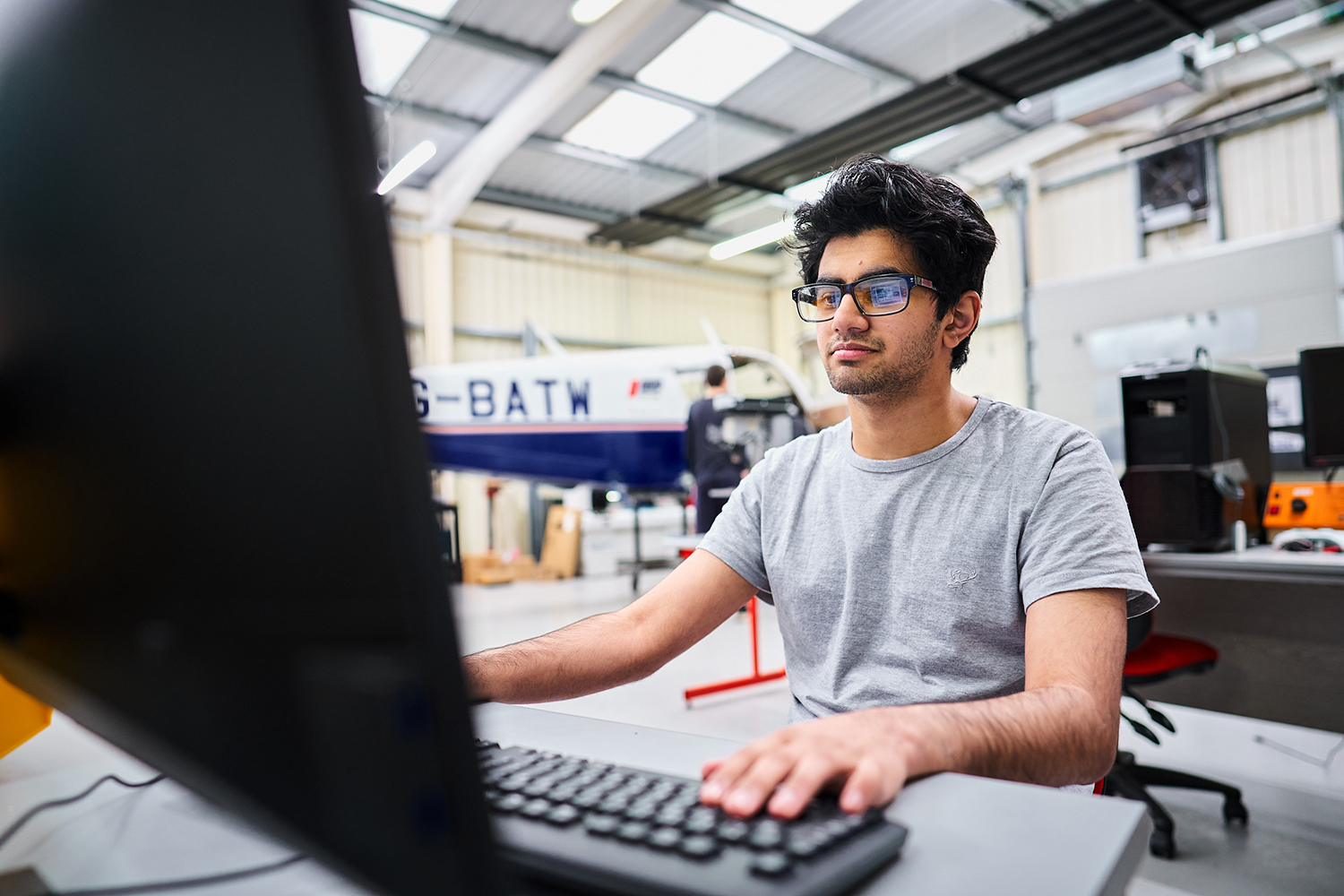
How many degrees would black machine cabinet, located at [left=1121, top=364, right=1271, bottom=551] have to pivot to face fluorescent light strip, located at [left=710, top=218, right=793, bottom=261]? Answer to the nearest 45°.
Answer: approximately 90° to its right

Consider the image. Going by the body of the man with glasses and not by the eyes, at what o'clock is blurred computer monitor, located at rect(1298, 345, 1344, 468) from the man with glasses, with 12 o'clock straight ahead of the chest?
The blurred computer monitor is roughly at 6 o'clock from the man with glasses.

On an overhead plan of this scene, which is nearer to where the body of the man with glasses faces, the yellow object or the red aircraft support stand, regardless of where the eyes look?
the yellow object

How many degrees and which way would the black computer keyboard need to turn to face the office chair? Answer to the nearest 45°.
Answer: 0° — it already faces it

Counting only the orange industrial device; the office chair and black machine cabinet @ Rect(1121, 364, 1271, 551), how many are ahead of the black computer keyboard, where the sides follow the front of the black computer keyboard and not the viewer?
3

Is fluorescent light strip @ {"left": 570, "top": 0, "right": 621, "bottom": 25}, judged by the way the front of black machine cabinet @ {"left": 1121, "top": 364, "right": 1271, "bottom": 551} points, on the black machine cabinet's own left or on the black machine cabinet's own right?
on the black machine cabinet's own right

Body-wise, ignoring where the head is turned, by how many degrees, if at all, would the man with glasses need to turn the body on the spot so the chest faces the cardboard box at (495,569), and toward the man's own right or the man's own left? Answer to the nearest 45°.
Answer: approximately 90° to the man's own right

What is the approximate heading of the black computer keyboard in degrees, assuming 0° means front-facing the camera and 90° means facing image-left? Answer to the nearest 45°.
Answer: approximately 225°

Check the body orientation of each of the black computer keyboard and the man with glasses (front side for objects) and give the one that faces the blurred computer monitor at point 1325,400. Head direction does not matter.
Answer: the black computer keyboard

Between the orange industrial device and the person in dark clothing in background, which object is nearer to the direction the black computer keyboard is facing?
the orange industrial device

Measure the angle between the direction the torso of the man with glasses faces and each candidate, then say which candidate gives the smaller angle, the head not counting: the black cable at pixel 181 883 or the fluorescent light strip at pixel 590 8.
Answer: the black cable

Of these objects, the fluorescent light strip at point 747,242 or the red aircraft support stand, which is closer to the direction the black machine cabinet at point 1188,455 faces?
the red aircraft support stand
